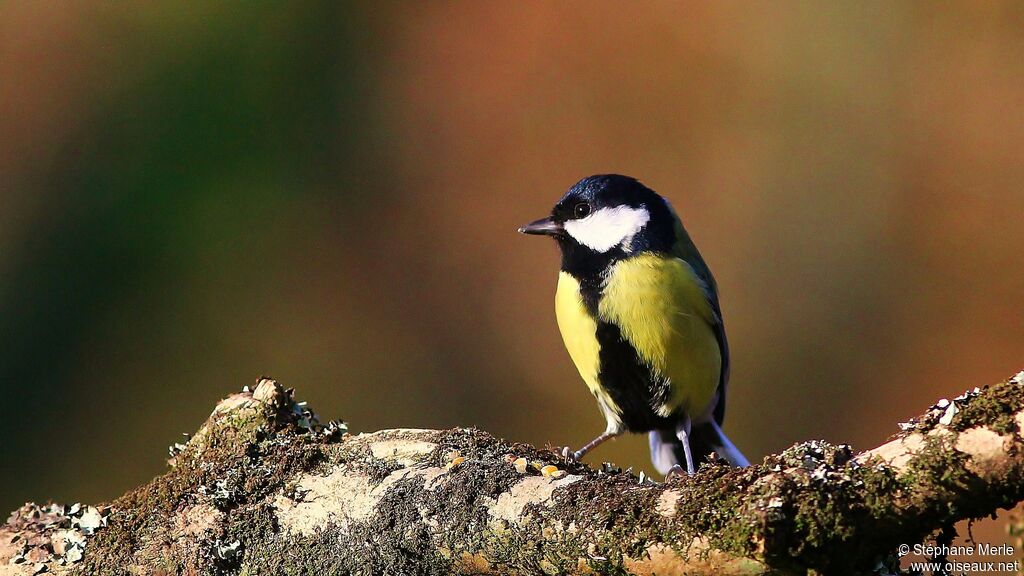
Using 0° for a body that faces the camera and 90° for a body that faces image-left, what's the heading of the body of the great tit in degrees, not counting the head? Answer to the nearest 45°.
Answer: approximately 45°
